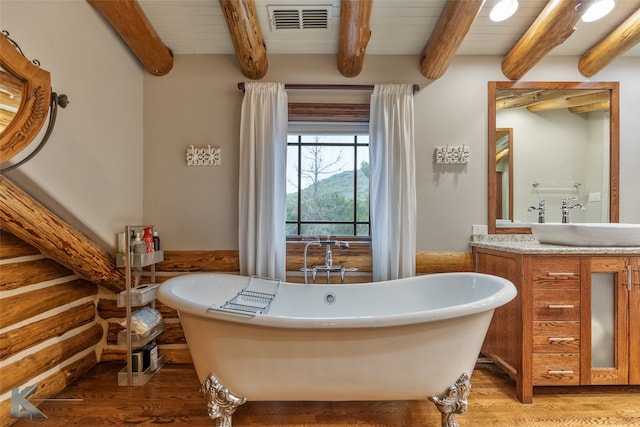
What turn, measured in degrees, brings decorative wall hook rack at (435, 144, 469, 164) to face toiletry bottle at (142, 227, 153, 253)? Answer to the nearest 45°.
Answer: approximately 45° to its right

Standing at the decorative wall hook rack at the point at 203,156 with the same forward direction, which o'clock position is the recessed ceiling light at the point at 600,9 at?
The recessed ceiling light is roughly at 10 o'clock from the decorative wall hook rack.

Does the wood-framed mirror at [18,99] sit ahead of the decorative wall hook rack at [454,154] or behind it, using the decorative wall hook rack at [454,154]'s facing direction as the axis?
ahead

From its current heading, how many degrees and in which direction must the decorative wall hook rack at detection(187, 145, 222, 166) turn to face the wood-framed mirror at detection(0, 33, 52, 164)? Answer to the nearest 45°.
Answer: approximately 45° to its right

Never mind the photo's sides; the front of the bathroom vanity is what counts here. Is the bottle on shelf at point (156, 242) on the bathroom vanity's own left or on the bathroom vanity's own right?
on the bathroom vanity's own right

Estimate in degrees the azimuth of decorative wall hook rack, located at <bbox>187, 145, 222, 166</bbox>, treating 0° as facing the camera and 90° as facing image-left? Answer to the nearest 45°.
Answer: approximately 0°

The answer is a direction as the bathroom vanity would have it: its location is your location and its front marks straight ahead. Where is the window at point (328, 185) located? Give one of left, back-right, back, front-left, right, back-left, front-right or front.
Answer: right

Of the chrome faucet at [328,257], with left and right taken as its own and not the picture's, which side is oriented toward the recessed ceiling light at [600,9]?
left

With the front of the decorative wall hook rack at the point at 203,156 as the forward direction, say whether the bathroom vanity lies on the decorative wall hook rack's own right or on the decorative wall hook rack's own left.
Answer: on the decorative wall hook rack's own left
